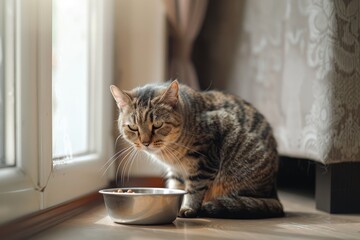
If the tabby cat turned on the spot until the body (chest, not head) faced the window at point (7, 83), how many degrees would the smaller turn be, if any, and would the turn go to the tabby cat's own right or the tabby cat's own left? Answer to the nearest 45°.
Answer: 0° — it already faces it

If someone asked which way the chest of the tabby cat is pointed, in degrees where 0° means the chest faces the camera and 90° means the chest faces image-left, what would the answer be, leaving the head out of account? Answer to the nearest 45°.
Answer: approximately 45°
